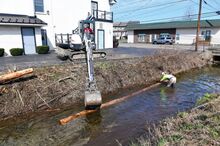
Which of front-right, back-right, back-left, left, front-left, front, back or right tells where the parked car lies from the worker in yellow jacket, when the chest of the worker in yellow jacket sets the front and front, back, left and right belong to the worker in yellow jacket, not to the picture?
right

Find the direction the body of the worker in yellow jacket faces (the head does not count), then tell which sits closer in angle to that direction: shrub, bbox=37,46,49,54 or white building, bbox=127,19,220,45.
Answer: the shrub

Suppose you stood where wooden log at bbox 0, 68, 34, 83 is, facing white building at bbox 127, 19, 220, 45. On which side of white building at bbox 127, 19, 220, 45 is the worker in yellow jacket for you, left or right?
right

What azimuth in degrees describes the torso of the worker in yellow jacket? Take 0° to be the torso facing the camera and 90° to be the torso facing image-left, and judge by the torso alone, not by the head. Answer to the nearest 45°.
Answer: approximately 90°

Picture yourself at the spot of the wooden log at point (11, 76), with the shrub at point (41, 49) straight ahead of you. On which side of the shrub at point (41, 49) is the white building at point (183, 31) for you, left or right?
right

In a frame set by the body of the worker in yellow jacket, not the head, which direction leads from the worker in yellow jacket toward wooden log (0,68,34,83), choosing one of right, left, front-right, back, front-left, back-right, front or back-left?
front-left

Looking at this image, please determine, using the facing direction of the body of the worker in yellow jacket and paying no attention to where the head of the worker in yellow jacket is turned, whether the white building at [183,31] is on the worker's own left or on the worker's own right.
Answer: on the worker's own right
